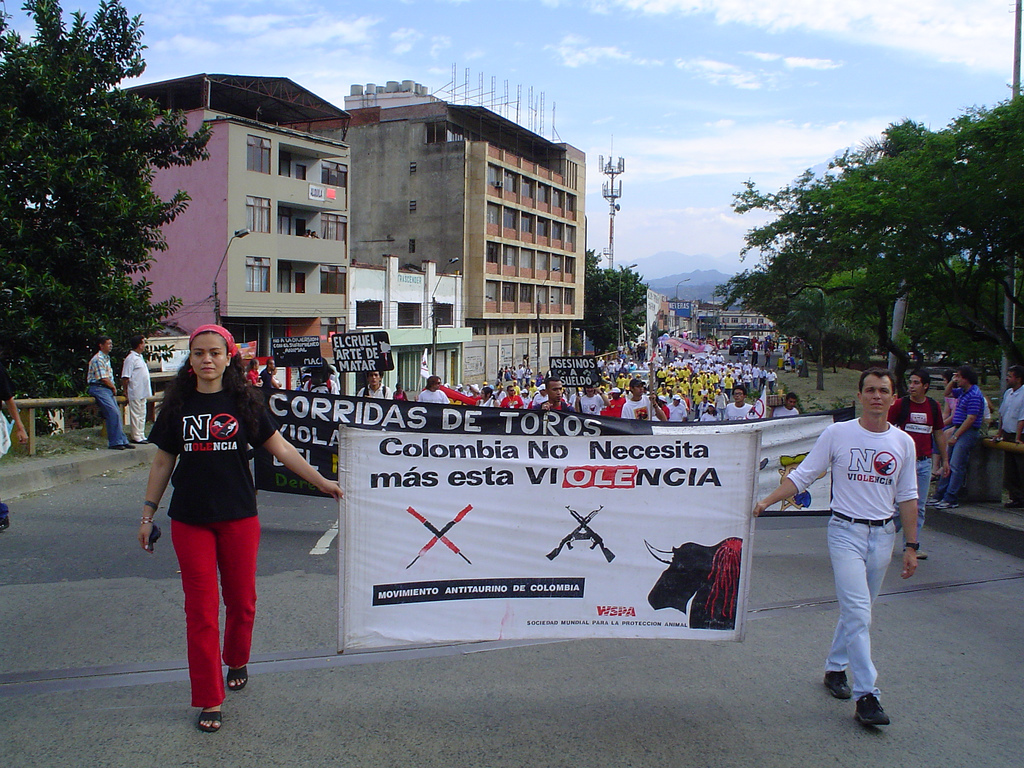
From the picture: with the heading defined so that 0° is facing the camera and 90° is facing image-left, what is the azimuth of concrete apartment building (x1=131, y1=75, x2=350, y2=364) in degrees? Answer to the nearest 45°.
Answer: approximately 315°

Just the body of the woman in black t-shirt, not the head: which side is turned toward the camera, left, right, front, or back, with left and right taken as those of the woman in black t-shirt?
front

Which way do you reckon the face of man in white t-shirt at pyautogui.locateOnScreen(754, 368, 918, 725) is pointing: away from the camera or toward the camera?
toward the camera

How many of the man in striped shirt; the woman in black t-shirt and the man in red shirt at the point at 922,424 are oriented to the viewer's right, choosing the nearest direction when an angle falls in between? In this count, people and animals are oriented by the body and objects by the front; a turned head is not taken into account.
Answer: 0

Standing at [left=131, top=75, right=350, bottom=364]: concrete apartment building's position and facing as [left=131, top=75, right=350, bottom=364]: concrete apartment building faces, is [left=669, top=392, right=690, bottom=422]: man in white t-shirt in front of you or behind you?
in front

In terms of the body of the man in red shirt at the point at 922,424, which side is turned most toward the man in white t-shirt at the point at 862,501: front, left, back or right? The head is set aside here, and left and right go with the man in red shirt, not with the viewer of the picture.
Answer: front

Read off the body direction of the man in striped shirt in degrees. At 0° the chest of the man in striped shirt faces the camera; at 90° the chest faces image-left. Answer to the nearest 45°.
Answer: approximately 90°

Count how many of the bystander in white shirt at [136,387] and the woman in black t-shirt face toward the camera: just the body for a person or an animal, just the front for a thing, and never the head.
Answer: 1

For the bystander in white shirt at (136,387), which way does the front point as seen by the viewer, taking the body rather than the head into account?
to the viewer's right

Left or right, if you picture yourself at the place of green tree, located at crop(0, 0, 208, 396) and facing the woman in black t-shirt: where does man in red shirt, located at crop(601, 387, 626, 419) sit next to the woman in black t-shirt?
left

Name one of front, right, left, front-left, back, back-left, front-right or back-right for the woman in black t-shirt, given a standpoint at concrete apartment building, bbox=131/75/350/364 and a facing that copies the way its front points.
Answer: front-right

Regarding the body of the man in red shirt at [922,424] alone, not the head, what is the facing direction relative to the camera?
toward the camera

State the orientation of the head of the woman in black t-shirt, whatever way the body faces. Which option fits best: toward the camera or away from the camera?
toward the camera
